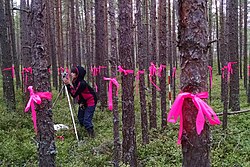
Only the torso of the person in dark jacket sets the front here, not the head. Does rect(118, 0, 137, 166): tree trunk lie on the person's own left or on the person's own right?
on the person's own left

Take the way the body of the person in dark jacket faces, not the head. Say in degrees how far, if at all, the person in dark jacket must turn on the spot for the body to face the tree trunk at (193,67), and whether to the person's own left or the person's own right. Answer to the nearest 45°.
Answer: approximately 90° to the person's own left

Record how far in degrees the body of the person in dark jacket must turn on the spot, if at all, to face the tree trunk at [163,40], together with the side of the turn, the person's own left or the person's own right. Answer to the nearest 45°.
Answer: approximately 180°

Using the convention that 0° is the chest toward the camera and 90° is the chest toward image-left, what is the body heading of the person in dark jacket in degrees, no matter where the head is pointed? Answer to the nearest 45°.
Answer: approximately 90°

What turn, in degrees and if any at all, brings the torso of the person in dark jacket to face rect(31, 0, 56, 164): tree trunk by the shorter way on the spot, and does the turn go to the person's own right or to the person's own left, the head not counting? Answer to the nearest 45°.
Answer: approximately 90° to the person's own left
